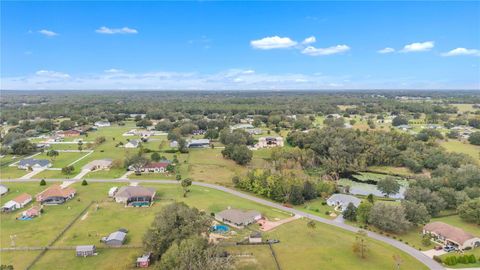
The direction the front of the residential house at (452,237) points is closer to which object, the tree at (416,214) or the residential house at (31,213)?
the residential house

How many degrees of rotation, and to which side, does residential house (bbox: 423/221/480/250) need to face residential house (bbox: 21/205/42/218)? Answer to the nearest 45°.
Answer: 0° — it already faces it

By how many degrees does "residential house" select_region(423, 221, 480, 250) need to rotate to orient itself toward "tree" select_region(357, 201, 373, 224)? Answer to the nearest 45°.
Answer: approximately 45° to its right

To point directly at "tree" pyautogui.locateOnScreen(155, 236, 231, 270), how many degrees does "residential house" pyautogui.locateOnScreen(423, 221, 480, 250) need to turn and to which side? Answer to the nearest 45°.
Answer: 0° — it already faces it

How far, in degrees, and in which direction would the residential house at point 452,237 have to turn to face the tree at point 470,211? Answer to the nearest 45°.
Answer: approximately 135° to its right

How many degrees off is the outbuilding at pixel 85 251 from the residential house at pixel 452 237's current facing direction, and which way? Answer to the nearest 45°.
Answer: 0° — it already faces it

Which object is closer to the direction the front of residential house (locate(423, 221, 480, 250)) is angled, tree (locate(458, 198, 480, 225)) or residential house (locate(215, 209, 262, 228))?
the residential house

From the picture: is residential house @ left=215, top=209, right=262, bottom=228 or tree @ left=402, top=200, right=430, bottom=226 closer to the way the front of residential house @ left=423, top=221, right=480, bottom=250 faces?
the residential house

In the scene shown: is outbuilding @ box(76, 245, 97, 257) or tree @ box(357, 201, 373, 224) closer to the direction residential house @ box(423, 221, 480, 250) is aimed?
the outbuilding

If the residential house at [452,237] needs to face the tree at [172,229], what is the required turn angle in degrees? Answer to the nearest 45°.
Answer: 0° — it already faces it
